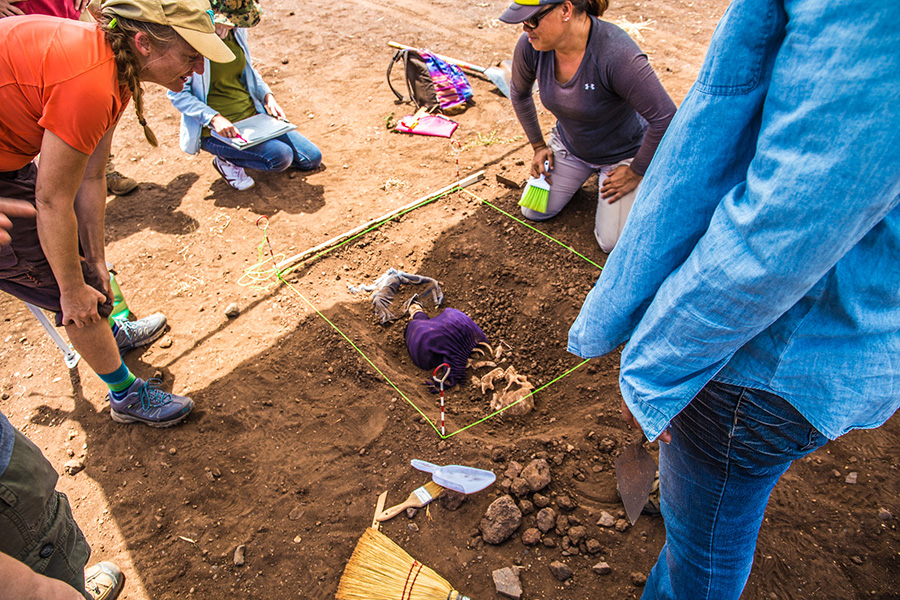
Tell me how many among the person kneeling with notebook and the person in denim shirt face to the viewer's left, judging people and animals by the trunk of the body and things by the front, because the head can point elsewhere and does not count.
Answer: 1

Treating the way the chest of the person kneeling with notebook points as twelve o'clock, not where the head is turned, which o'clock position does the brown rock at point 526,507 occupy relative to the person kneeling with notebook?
The brown rock is roughly at 1 o'clock from the person kneeling with notebook.

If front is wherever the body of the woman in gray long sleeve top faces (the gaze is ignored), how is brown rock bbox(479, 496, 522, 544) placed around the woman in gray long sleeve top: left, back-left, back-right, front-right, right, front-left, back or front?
front-left

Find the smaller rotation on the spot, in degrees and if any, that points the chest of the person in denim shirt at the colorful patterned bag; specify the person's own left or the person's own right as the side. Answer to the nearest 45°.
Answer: approximately 45° to the person's own right

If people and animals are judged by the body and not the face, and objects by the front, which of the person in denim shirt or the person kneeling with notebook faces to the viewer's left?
the person in denim shirt

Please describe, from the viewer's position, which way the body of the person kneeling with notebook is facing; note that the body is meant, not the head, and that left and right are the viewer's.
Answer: facing the viewer and to the right of the viewer

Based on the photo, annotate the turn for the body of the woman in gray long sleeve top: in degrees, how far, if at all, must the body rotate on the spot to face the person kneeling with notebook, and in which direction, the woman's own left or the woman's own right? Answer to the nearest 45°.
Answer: approximately 45° to the woman's own right

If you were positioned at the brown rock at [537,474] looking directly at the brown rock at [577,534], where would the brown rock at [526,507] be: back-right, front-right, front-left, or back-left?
front-right

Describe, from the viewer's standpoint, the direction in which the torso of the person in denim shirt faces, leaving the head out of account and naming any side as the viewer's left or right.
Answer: facing to the left of the viewer
